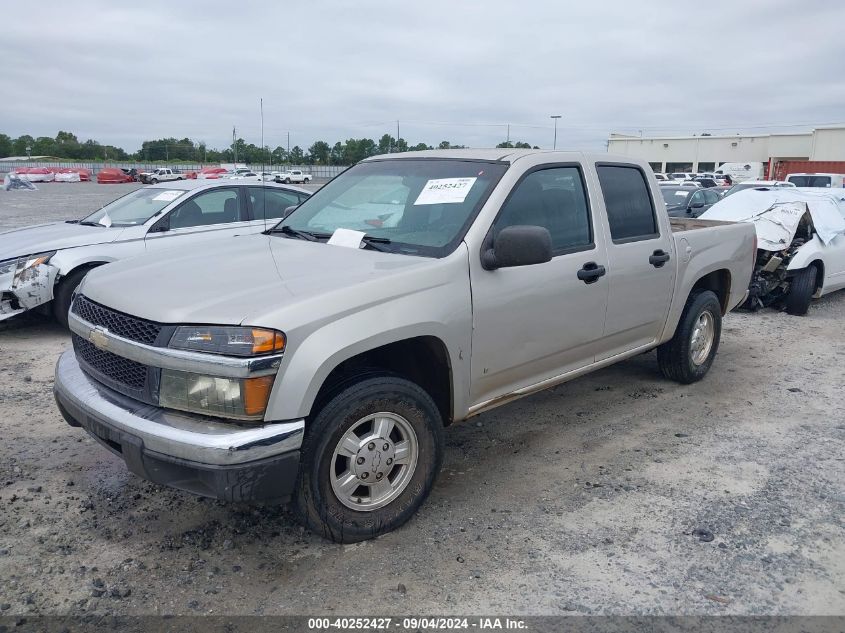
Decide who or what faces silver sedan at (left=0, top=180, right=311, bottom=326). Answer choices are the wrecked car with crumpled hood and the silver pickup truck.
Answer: the wrecked car with crumpled hood

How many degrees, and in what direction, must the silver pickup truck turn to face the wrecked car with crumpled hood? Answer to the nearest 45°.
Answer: approximately 180°

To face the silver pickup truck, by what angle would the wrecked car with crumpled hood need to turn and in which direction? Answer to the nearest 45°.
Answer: approximately 45° to its left

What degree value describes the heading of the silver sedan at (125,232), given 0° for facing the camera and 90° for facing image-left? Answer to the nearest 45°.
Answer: approximately 45°

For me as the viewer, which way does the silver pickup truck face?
facing the viewer and to the left of the viewer

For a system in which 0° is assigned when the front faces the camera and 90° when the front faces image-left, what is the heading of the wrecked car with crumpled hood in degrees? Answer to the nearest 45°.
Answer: approximately 45°

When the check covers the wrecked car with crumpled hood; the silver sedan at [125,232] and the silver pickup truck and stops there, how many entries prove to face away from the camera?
0

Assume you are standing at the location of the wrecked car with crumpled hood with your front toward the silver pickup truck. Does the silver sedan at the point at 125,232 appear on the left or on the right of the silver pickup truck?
right

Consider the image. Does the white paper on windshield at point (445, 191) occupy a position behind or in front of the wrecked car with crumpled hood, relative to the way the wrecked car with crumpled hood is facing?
in front

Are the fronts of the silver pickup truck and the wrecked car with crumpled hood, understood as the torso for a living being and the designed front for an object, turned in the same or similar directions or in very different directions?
same or similar directions

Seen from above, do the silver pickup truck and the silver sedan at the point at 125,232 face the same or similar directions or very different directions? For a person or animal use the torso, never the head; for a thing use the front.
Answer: same or similar directions

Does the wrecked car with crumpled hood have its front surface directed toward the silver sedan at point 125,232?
yes
